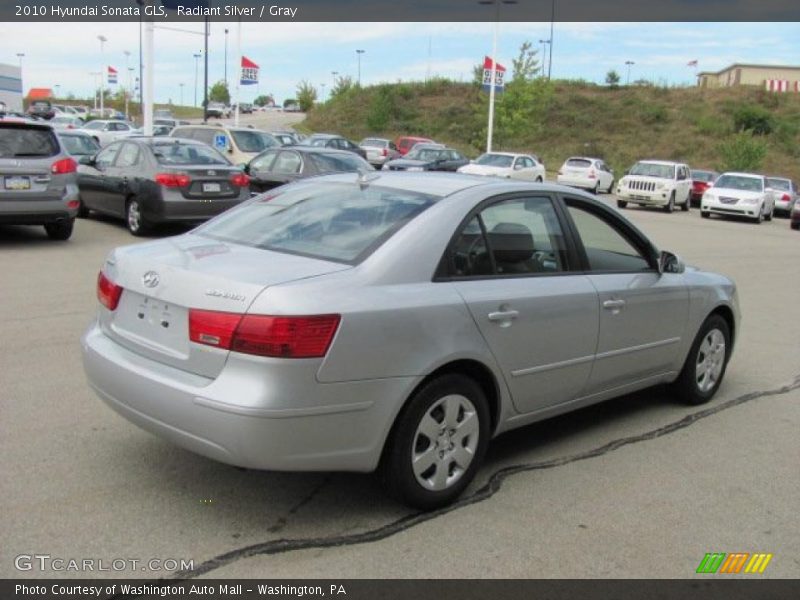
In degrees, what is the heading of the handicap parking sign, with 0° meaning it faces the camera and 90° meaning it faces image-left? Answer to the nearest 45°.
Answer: approximately 0°

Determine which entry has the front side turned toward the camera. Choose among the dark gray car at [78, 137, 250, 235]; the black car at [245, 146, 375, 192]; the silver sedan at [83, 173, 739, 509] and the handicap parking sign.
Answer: the handicap parking sign

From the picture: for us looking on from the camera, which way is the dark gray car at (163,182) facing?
facing away from the viewer and to the left of the viewer

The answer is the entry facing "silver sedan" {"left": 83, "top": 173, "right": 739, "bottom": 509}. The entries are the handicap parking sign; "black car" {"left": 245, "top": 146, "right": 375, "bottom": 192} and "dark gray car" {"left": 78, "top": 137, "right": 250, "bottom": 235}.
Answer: the handicap parking sign

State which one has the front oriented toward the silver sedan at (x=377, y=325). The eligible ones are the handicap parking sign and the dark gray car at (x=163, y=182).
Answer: the handicap parking sign

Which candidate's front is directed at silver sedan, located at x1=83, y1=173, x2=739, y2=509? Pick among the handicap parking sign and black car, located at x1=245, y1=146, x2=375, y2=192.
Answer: the handicap parking sign

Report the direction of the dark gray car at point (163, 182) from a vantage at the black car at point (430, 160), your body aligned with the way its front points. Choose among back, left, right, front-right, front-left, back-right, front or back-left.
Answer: front-left

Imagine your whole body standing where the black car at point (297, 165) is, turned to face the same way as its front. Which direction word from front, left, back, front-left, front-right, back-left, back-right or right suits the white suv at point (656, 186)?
right
